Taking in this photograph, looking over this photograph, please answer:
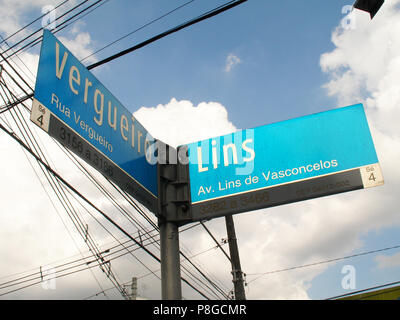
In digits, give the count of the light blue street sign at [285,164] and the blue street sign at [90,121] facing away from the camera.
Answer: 0

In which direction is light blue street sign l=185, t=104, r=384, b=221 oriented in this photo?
toward the camera

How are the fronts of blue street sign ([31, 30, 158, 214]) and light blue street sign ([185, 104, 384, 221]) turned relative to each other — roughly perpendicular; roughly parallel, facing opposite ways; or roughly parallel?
roughly perpendicular

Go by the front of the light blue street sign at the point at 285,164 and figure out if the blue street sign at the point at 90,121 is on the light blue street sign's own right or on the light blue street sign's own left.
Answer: on the light blue street sign's own right

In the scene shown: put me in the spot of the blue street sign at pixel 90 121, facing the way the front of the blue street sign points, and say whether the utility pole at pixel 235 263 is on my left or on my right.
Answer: on my left

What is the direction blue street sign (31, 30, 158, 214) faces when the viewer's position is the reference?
facing the viewer and to the right of the viewer
